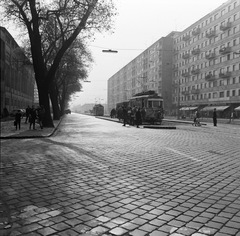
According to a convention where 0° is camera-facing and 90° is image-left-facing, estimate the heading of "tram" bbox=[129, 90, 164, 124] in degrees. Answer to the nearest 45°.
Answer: approximately 315°
